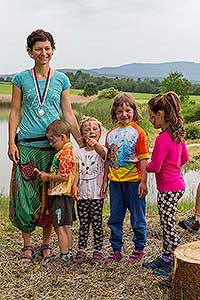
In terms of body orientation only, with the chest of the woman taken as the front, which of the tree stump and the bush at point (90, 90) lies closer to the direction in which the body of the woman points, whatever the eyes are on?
the tree stump

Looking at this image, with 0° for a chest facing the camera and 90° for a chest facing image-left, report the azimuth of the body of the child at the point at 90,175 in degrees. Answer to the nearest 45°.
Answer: approximately 0°

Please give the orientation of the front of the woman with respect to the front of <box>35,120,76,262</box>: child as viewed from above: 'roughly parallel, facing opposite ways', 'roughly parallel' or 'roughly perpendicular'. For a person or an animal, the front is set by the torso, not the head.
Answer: roughly perpendicular

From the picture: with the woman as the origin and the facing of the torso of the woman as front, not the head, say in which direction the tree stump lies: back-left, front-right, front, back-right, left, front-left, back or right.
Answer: front-left

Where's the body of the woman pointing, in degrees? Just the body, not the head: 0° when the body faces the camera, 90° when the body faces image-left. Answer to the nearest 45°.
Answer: approximately 0°

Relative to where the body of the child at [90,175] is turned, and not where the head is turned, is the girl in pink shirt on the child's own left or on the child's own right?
on the child's own left
